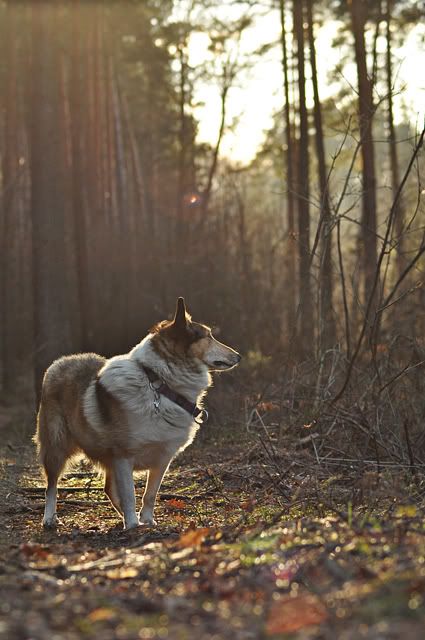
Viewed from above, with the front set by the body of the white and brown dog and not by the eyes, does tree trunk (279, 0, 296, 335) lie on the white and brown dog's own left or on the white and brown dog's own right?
on the white and brown dog's own left

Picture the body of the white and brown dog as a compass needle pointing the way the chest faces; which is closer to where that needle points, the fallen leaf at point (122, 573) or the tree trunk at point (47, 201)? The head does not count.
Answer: the fallen leaf

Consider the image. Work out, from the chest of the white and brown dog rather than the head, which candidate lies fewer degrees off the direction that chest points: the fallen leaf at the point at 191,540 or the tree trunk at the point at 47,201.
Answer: the fallen leaf

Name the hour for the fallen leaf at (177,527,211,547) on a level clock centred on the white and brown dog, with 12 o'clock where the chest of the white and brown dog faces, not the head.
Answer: The fallen leaf is roughly at 1 o'clock from the white and brown dog.

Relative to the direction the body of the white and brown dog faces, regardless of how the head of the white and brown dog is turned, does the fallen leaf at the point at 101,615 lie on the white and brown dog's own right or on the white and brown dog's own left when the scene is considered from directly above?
on the white and brown dog's own right

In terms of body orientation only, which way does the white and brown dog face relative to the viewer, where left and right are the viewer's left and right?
facing the viewer and to the right of the viewer

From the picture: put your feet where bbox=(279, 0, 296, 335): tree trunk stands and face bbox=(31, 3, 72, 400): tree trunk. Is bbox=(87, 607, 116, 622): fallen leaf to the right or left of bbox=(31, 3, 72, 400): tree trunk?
left

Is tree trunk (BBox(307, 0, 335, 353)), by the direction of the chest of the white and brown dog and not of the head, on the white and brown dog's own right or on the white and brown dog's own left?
on the white and brown dog's own left

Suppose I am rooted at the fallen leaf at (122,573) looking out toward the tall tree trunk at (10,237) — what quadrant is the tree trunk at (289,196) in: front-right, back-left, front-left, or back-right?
front-right

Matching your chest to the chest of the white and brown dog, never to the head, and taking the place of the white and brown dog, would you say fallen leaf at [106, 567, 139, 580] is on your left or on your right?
on your right

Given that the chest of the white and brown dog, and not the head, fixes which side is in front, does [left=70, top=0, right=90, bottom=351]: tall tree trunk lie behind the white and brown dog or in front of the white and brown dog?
behind

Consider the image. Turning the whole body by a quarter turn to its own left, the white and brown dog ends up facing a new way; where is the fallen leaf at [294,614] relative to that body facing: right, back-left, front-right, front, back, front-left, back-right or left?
back-right

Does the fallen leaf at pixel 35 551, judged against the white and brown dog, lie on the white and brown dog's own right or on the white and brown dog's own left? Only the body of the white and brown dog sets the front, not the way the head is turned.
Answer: on the white and brown dog's own right
